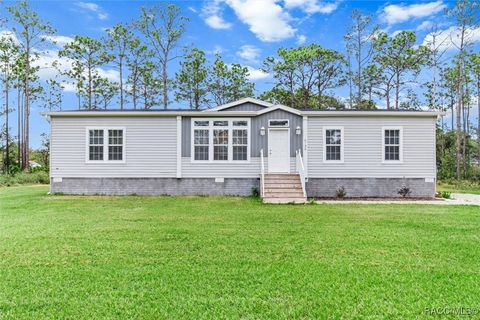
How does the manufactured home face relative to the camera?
toward the camera

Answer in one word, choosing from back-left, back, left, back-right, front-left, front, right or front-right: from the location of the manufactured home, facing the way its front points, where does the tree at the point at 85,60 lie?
back-right

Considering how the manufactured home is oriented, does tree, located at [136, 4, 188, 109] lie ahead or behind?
behind

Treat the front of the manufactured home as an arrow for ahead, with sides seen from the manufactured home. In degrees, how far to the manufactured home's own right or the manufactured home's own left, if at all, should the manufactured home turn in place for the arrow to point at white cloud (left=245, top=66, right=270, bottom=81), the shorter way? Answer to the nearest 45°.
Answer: approximately 180°

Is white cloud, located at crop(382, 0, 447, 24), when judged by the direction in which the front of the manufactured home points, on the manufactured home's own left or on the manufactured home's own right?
on the manufactured home's own left

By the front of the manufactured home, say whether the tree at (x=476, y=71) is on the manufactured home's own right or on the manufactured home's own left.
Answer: on the manufactured home's own left

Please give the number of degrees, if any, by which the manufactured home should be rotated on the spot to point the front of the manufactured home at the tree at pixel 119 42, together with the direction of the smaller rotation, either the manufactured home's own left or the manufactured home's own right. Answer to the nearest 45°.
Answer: approximately 135° to the manufactured home's own right

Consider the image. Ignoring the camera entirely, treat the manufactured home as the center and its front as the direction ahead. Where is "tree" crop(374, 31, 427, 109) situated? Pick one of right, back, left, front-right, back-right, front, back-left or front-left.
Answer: back-left

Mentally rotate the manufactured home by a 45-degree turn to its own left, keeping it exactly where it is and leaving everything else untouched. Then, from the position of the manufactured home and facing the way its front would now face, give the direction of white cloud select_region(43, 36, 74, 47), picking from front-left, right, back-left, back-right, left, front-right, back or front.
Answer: back

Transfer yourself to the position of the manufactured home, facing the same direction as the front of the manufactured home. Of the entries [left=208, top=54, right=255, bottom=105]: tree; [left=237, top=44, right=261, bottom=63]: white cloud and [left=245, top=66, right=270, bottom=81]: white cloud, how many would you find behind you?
3

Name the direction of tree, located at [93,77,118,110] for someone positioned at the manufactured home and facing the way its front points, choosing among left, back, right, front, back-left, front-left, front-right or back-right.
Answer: back-right

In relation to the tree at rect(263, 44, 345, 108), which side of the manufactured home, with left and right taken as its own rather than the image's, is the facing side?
back

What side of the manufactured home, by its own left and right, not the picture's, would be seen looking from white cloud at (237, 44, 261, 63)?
back
